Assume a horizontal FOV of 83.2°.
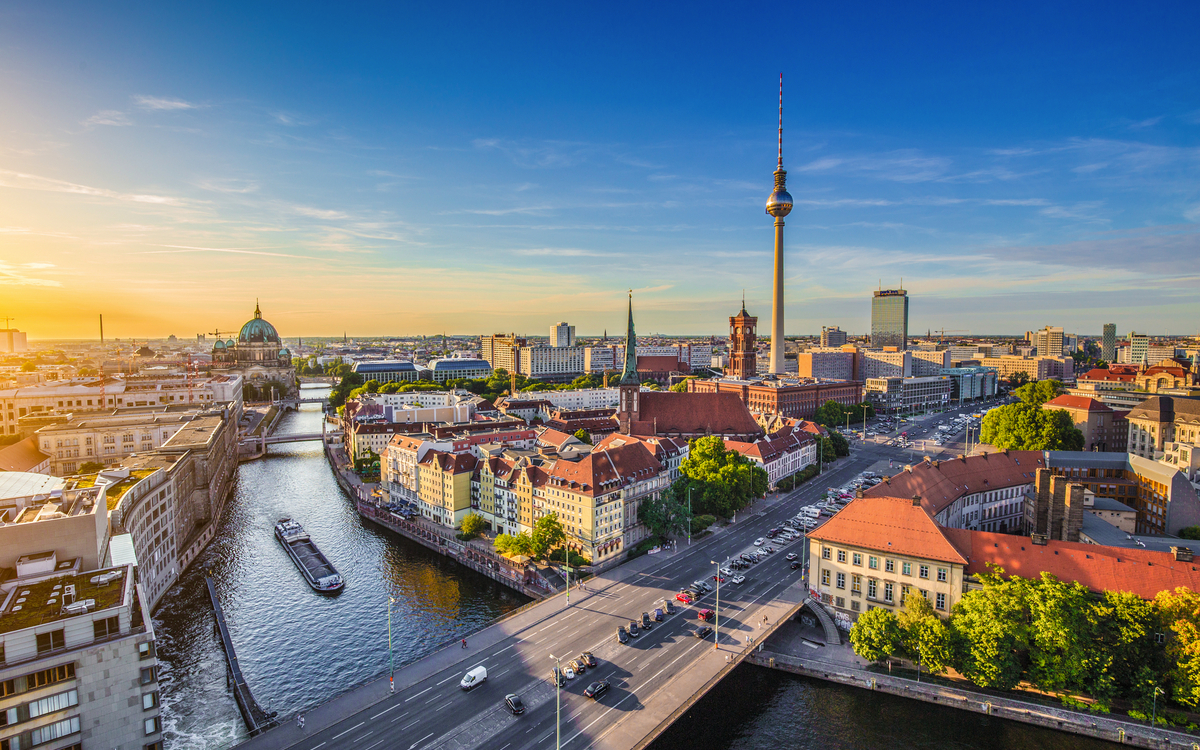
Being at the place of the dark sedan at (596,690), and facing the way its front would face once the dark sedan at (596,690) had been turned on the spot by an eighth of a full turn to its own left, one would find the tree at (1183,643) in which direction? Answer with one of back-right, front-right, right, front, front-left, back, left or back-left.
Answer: right

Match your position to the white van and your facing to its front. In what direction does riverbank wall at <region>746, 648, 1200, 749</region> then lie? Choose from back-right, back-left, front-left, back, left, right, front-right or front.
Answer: back-left

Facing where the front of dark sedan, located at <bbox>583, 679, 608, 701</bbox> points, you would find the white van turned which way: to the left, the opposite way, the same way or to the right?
the opposite way

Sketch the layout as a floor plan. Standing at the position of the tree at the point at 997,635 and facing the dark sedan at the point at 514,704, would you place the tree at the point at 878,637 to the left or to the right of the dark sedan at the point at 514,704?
right

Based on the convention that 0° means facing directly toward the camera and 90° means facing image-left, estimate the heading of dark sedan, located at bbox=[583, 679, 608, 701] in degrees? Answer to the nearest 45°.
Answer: approximately 225°

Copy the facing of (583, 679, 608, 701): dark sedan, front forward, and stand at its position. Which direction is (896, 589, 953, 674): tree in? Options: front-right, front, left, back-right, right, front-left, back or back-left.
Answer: front-right

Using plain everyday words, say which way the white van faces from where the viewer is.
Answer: facing the viewer and to the left of the viewer

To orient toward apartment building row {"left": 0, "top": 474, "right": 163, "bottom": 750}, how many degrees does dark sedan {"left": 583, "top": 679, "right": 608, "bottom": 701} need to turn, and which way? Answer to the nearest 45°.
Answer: approximately 135° to its left

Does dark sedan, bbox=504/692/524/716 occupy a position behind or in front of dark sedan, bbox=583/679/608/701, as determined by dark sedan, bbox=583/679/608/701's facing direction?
behind

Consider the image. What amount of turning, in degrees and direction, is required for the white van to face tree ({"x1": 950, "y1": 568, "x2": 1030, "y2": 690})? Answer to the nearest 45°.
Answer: approximately 135° to its left

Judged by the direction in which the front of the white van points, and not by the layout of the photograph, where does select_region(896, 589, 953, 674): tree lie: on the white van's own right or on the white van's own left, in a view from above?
on the white van's own left

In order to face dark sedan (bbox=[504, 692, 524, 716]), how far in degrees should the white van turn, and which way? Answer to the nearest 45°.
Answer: approximately 90° to its left

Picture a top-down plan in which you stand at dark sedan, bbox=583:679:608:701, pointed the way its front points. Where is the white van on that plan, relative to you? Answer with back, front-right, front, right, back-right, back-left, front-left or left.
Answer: back-left

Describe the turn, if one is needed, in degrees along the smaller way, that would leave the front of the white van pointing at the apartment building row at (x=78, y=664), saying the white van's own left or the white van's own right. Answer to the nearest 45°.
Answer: approximately 45° to the white van's own right
